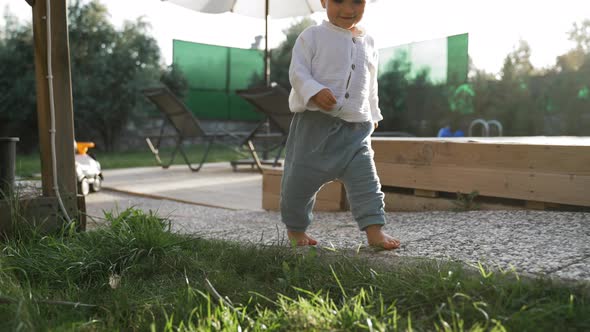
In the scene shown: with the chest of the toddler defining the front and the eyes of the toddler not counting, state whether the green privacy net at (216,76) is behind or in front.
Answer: behind

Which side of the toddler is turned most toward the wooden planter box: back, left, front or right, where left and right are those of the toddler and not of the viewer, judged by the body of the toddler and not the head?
left

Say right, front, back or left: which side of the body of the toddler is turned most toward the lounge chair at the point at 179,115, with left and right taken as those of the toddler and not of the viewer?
back

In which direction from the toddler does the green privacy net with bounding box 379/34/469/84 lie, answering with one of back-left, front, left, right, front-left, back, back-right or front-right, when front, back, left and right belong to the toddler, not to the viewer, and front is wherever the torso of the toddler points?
back-left

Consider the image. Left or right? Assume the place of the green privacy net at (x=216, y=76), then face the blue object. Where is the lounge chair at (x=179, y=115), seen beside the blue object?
right

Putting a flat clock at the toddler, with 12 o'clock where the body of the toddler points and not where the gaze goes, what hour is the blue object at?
The blue object is roughly at 8 o'clock from the toddler.

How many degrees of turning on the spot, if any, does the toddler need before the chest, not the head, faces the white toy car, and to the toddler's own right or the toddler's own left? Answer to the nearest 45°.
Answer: approximately 180°

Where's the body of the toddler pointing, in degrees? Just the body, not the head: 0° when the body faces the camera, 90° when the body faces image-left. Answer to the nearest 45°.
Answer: approximately 315°

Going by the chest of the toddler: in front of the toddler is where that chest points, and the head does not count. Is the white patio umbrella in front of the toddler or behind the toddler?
behind

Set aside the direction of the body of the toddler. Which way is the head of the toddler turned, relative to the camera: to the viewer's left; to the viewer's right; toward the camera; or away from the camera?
toward the camera

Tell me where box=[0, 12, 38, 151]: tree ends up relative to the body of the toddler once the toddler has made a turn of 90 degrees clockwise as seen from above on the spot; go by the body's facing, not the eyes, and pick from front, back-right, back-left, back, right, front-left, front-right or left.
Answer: right
